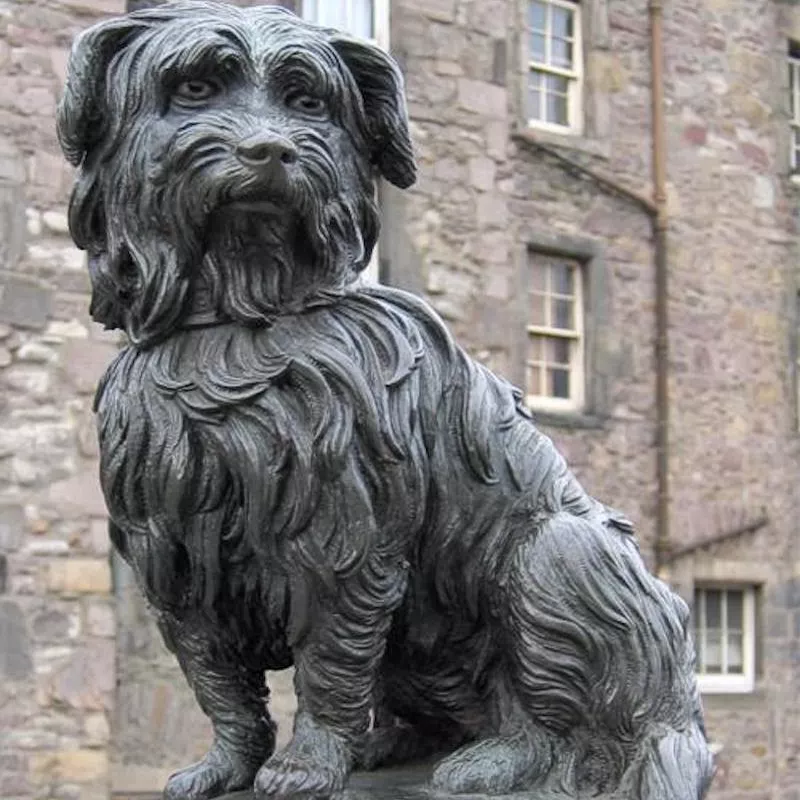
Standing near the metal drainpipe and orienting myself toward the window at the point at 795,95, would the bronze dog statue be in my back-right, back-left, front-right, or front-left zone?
back-right

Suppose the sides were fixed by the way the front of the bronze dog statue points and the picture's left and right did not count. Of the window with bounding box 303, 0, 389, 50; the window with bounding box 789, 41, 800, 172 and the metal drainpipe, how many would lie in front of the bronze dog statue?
0

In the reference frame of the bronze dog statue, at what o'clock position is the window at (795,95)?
The window is roughly at 5 o'clock from the bronze dog statue.

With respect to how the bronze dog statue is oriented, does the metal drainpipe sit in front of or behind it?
behind

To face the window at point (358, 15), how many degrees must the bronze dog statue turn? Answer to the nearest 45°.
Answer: approximately 135° to its right

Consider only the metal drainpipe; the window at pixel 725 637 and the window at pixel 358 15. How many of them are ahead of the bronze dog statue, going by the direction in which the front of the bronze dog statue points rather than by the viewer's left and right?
0

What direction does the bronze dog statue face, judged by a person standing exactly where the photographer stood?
facing the viewer and to the left of the viewer

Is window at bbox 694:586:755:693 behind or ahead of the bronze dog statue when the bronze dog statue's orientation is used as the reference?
behind
